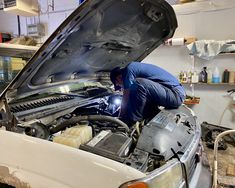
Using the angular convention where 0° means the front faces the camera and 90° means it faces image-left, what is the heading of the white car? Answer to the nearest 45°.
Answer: approximately 315°

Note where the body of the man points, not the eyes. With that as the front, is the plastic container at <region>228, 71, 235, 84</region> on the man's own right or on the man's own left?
on the man's own right

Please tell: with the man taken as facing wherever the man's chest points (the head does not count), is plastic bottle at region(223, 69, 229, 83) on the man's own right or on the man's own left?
on the man's own right

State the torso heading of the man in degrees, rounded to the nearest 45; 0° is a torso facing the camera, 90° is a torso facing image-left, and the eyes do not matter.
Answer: approximately 90°

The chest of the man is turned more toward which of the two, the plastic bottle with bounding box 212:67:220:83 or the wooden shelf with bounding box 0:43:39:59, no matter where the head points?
the wooden shelf

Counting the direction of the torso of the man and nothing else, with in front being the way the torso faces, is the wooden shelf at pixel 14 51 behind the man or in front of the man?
in front

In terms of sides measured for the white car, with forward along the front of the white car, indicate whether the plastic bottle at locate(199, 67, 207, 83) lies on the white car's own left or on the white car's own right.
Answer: on the white car's own left

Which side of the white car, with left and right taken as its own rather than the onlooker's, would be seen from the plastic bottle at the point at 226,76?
left
